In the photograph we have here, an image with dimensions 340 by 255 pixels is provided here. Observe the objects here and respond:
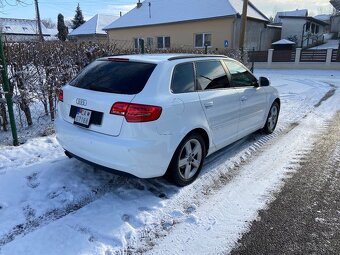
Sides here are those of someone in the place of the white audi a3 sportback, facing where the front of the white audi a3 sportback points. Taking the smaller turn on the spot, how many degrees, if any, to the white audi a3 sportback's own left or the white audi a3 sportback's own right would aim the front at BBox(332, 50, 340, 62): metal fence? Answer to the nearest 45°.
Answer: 0° — it already faces it

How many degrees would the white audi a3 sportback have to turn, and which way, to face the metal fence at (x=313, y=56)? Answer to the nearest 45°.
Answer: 0° — it already faces it

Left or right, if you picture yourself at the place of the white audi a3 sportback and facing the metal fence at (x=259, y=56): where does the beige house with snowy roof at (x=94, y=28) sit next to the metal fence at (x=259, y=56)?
left

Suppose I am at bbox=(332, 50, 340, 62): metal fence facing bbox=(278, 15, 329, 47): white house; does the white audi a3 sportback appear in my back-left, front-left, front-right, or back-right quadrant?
back-left

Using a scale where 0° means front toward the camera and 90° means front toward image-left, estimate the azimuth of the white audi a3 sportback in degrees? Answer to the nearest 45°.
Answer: approximately 225°

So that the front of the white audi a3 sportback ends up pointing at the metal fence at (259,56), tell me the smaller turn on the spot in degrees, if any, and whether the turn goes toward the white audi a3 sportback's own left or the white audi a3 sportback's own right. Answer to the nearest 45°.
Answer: approximately 45° to the white audi a3 sportback's own left

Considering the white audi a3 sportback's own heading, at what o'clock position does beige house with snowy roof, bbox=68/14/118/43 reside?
The beige house with snowy roof is roughly at 10 o'clock from the white audi a3 sportback.
